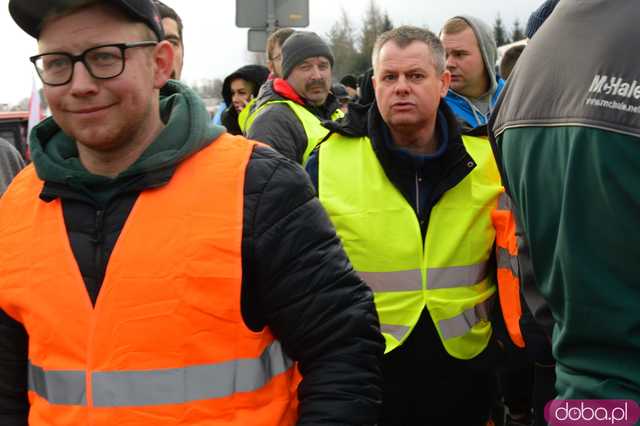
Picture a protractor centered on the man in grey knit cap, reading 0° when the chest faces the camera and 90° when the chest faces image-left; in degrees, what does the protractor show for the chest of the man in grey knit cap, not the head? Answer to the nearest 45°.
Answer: approximately 315°

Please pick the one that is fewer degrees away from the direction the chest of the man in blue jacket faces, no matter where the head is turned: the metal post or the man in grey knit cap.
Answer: the man in grey knit cap

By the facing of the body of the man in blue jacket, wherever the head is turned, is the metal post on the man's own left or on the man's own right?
on the man's own right

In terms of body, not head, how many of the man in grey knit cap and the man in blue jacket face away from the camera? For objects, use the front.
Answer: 0

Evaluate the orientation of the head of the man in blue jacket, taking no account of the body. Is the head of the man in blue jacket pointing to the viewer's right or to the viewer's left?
to the viewer's left

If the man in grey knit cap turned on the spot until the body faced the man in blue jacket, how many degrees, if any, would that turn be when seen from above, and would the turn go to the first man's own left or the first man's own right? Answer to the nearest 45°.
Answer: approximately 45° to the first man's own left

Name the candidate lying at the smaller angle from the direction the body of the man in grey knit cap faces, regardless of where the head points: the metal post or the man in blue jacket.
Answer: the man in blue jacket

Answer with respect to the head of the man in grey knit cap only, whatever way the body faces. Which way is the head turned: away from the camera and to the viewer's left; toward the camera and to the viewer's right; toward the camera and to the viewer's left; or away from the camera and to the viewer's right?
toward the camera and to the viewer's right

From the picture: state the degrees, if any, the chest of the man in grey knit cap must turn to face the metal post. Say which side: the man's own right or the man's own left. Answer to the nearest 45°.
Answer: approximately 135° to the man's own left
